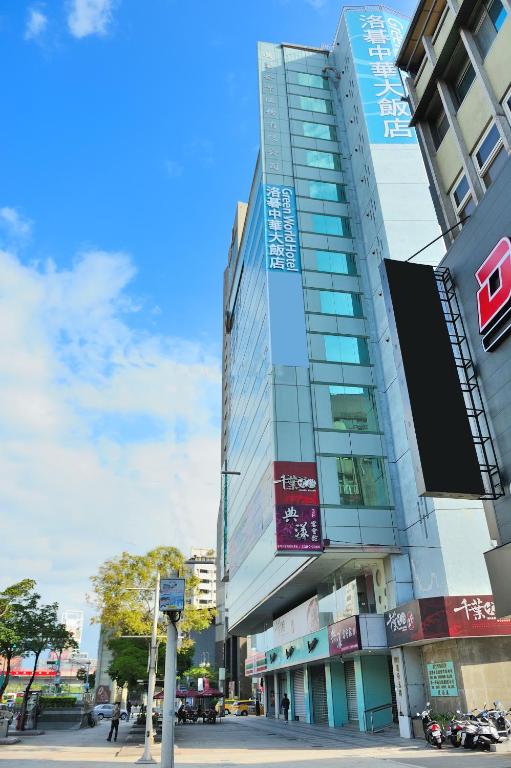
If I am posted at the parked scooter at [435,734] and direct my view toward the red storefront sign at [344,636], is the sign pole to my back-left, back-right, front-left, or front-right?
back-left
